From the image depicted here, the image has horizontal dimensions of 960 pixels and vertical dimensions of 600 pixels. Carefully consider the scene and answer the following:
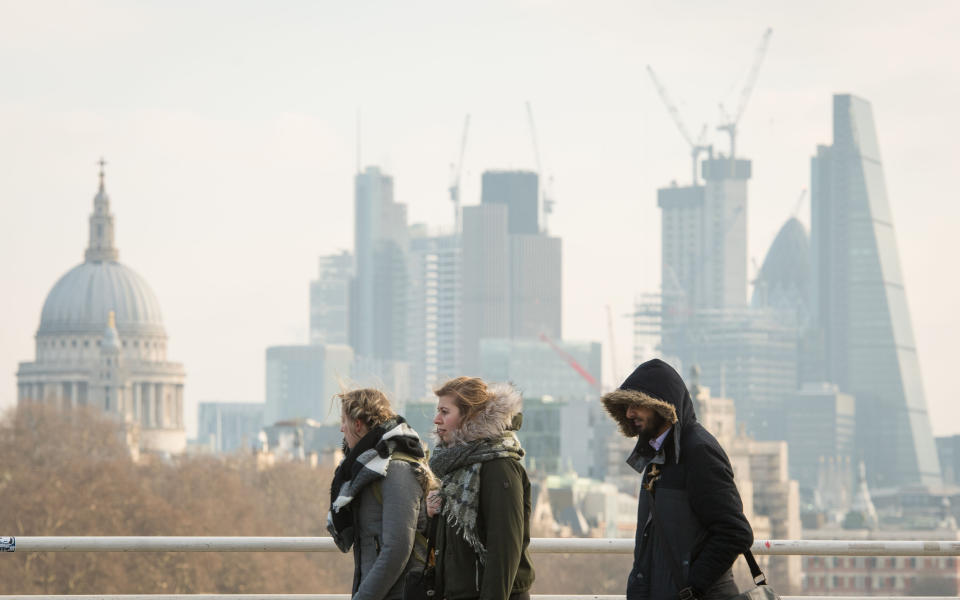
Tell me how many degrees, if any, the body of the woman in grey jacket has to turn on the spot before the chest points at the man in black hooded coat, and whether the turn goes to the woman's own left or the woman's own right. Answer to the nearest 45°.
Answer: approximately 135° to the woman's own left

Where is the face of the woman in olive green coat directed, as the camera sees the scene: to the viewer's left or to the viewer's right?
to the viewer's left

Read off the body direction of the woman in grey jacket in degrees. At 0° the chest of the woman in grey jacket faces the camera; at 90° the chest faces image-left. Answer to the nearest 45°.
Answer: approximately 90°

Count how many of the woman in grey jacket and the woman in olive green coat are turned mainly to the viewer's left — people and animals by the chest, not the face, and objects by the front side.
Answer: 2

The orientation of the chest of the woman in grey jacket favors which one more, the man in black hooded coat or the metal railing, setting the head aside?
the metal railing

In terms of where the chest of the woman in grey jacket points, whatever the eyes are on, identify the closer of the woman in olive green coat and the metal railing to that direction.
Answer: the metal railing

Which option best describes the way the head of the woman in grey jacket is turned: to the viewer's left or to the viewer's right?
to the viewer's left

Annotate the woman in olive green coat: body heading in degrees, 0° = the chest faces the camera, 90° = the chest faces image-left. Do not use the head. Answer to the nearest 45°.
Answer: approximately 90°

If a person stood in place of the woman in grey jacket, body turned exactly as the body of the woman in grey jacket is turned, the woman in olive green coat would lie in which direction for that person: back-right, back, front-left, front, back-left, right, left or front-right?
back-left
